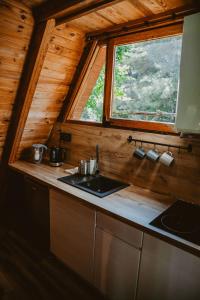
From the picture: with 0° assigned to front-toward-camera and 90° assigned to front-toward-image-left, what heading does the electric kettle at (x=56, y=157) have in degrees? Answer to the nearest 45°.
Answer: approximately 90°

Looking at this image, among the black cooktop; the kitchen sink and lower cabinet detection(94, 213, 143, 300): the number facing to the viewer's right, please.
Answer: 0

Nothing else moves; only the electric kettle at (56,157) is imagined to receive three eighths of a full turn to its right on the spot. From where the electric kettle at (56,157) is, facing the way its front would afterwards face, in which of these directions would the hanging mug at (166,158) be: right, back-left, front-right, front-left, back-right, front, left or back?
right

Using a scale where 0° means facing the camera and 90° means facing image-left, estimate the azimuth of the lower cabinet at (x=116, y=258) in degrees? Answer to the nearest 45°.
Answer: approximately 45°

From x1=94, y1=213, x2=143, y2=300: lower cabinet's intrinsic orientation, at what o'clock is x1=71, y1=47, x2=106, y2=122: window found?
The window is roughly at 4 o'clock from the lower cabinet.

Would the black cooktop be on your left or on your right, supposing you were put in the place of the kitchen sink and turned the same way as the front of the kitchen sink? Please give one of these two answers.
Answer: on your left

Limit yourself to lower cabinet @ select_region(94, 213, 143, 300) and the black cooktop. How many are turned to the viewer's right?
0

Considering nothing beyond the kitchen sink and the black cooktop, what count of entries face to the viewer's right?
0

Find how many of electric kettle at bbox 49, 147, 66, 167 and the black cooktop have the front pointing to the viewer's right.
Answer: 0

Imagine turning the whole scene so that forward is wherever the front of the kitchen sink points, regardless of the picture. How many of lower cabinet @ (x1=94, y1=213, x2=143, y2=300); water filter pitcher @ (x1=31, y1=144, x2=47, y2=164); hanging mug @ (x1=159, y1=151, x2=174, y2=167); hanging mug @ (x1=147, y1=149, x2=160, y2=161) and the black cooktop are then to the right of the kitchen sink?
1
